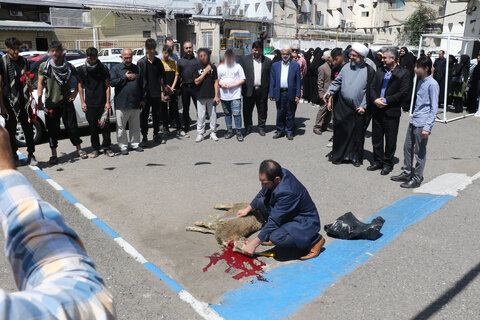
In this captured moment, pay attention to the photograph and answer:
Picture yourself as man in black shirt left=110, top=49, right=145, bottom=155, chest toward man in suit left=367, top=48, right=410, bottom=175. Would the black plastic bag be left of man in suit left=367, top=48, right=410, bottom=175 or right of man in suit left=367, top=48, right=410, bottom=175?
right

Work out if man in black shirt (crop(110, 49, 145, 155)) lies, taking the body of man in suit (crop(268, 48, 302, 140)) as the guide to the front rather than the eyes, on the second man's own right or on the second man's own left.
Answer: on the second man's own right

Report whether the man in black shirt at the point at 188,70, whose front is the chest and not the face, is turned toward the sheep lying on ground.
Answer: yes

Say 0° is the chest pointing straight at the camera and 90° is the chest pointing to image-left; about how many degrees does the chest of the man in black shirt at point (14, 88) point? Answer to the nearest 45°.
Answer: approximately 315°

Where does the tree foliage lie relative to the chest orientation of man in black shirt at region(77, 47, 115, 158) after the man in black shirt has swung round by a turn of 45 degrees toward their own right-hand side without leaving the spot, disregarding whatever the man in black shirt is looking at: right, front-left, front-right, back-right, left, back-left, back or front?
back

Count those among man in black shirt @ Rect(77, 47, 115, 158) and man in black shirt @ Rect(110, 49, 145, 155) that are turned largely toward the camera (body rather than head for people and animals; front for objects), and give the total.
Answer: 2

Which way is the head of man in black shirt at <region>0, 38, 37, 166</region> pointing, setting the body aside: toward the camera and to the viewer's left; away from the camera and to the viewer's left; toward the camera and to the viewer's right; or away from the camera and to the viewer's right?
toward the camera and to the viewer's right

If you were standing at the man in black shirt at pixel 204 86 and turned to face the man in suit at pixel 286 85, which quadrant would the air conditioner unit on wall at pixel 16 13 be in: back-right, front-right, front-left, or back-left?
back-left

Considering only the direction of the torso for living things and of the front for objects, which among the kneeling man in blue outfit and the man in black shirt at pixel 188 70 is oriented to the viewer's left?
the kneeling man in blue outfit

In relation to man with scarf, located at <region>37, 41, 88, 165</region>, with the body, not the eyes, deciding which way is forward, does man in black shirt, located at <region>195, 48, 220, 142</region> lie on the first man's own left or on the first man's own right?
on the first man's own left
